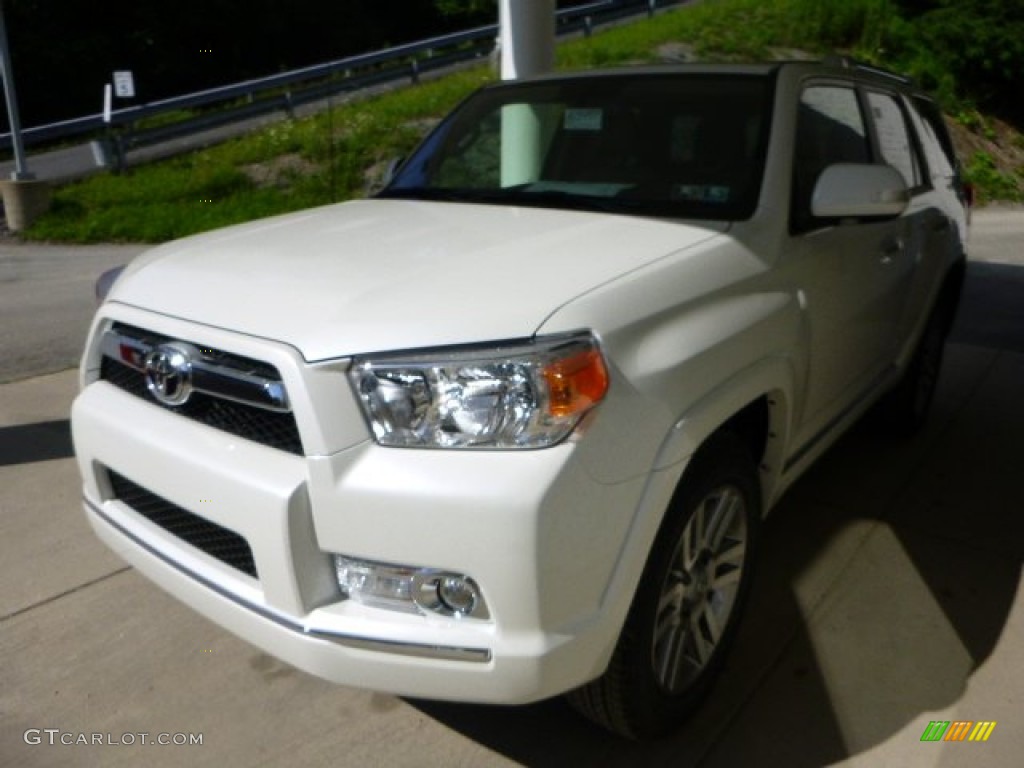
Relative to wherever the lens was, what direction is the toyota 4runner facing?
facing the viewer and to the left of the viewer

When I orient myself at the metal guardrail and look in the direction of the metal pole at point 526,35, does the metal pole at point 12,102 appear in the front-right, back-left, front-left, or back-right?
front-right

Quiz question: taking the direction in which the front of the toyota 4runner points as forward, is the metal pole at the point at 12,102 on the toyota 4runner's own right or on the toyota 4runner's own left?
on the toyota 4runner's own right

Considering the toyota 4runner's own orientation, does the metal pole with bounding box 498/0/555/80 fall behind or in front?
behind
